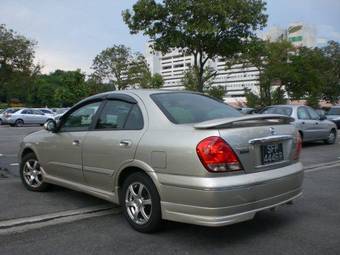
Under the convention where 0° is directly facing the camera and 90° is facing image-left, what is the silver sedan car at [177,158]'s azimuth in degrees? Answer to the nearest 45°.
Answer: approximately 135°

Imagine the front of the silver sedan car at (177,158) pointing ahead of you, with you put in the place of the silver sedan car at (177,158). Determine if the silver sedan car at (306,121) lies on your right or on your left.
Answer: on your right

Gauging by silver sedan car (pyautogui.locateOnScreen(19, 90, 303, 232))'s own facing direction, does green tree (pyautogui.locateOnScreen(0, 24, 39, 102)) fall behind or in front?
in front
